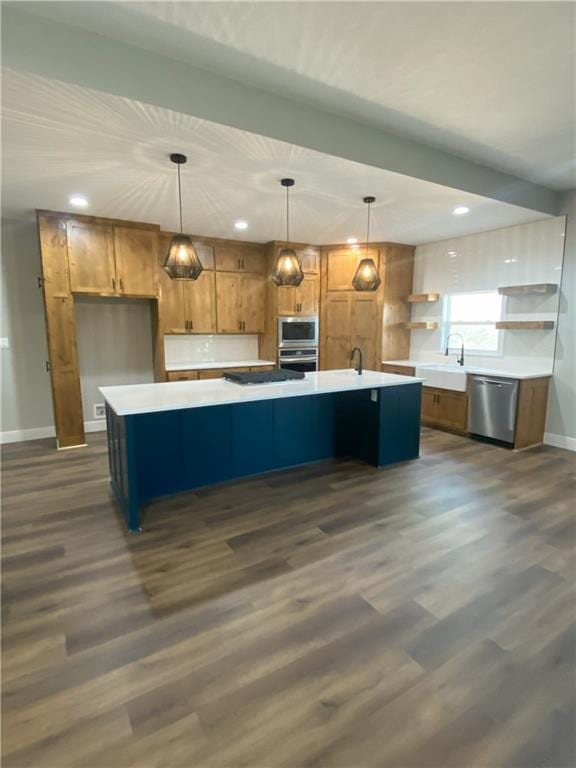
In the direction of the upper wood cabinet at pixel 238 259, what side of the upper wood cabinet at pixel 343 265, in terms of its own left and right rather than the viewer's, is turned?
right

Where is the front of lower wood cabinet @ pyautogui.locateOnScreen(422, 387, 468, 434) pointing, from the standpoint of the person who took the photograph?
facing the viewer and to the left of the viewer

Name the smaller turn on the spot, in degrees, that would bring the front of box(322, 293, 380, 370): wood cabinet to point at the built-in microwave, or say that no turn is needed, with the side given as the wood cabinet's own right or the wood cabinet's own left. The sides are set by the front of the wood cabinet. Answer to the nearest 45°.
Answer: approximately 90° to the wood cabinet's own right

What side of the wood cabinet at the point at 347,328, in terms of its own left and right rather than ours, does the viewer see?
front

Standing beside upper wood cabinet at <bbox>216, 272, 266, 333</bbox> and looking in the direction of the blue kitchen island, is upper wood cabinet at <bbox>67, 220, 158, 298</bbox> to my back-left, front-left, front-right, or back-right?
front-right

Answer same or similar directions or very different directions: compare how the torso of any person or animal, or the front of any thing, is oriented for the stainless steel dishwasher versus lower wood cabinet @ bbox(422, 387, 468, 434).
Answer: same or similar directions

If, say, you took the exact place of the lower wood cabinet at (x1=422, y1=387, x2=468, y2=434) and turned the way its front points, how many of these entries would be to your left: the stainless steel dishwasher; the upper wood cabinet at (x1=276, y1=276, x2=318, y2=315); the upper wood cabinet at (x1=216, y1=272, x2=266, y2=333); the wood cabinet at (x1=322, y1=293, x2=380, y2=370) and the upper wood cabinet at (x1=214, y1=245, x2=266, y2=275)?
1

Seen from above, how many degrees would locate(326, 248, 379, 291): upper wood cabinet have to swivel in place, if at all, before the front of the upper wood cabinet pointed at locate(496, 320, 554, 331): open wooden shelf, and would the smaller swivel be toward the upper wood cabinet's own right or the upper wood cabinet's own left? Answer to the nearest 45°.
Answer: approximately 45° to the upper wood cabinet's own left

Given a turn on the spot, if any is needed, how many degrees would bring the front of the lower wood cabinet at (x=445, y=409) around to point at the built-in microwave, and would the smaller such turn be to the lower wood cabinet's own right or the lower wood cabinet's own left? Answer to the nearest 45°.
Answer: approximately 45° to the lower wood cabinet's own right

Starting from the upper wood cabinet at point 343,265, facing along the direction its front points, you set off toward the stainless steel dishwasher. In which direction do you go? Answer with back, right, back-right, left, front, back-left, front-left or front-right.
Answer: front-left

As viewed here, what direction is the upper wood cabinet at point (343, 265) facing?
toward the camera

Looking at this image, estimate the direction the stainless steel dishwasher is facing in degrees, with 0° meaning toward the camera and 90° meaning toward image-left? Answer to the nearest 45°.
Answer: approximately 45°

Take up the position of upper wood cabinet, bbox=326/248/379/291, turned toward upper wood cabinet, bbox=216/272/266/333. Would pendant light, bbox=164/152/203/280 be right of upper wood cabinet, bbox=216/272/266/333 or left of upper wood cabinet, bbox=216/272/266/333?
left

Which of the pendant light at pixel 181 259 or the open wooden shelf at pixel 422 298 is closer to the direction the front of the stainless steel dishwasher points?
the pendant light

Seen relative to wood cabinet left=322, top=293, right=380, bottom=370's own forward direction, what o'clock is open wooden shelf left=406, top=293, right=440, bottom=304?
The open wooden shelf is roughly at 9 o'clock from the wood cabinet.

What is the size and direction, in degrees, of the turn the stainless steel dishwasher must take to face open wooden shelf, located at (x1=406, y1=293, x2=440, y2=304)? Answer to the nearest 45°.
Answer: approximately 90° to its right

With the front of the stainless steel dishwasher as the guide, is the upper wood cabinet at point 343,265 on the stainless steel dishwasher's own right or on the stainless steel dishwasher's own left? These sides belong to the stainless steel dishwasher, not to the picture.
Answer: on the stainless steel dishwasher's own right

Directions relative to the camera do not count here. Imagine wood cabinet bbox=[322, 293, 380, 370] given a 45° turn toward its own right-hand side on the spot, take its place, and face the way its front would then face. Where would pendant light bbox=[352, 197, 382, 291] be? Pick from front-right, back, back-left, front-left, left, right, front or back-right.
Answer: front-left

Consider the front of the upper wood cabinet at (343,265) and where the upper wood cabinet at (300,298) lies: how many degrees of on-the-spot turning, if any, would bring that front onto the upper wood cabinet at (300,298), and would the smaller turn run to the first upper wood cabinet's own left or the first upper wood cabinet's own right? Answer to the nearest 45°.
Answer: approximately 90° to the first upper wood cabinet's own right
